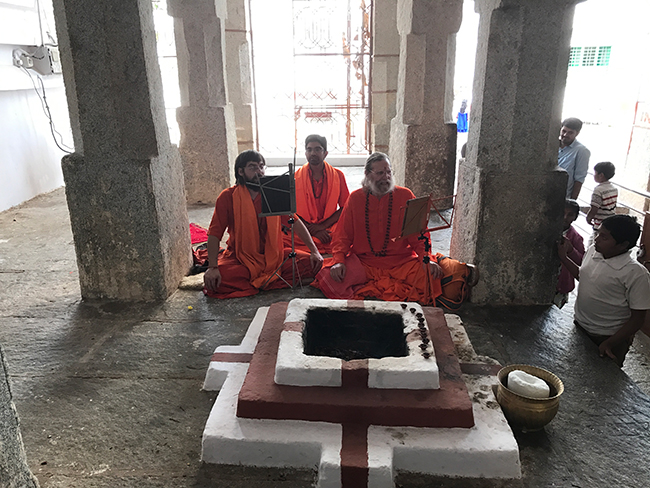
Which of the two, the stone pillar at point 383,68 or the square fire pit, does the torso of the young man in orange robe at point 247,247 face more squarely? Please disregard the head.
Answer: the square fire pit

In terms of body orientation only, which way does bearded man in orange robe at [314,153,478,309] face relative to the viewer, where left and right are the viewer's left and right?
facing the viewer

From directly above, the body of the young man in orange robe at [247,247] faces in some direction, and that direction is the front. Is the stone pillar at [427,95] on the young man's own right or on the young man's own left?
on the young man's own left

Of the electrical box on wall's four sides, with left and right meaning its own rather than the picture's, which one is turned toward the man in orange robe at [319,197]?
front

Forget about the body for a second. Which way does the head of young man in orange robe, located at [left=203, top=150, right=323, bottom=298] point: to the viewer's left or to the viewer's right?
to the viewer's right

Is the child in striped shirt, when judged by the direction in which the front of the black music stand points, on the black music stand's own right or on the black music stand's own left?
on the black music stand's own right

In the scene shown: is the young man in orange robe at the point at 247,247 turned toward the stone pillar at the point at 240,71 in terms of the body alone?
no

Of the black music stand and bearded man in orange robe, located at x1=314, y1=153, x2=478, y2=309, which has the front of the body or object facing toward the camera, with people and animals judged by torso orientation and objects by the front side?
the bearded man in orange robe

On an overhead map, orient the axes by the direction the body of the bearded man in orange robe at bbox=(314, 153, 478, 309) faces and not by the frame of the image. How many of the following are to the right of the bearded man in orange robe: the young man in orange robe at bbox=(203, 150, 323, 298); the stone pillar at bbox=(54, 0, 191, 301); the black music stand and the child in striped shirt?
3

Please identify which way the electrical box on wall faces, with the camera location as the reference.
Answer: facing the viewer and to the right of the viewer

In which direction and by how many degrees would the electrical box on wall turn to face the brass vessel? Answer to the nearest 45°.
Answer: approximately 45° to its right

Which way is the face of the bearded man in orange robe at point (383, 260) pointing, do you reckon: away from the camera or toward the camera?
toward the camera

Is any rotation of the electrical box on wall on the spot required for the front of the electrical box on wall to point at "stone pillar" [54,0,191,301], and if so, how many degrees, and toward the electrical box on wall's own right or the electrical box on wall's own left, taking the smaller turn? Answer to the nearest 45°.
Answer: approximately 45° to the electrical box on wall's own right

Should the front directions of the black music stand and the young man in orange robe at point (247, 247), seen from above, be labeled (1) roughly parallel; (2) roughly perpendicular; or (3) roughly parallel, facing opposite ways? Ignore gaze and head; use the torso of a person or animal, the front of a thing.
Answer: roughly parallel, facing opposite ways

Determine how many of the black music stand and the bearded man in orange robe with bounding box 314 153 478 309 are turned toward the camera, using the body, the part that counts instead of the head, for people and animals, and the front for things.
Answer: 1

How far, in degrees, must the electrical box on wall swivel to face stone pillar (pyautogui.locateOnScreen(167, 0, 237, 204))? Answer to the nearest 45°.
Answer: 0° — it already faces it

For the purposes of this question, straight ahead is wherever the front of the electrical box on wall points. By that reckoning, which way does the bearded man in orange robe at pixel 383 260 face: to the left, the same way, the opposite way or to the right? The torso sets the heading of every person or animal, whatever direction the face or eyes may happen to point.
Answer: to the right

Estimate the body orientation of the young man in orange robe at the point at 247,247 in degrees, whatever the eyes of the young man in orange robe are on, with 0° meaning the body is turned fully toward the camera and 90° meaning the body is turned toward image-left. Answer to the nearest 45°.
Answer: approximately 315°
